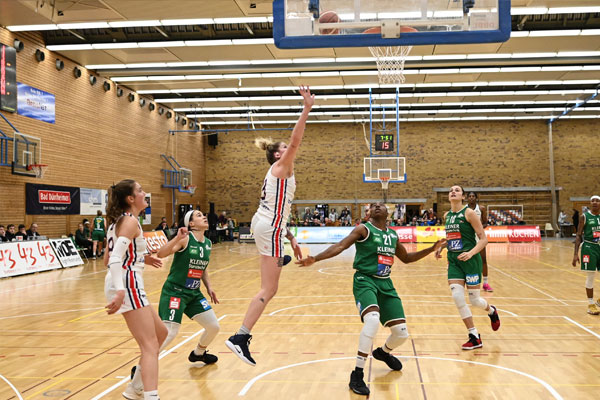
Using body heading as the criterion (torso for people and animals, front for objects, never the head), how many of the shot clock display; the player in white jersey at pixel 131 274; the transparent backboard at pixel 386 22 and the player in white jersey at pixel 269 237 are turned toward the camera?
1

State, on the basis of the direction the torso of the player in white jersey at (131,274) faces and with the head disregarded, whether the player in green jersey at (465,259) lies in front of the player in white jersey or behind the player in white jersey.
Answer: in front

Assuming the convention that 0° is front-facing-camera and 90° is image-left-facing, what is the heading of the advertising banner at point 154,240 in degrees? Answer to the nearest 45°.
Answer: approximately 315°

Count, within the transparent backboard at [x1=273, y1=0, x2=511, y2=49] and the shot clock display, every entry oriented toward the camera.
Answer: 1

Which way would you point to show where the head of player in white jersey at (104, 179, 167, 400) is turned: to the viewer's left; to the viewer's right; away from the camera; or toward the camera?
to the viewer's right

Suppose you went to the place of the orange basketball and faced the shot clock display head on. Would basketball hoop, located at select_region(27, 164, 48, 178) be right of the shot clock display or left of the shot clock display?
left

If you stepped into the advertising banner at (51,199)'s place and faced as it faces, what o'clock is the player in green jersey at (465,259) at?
The player in green jersey is roughly at 1 o'clock from the advertising banner.

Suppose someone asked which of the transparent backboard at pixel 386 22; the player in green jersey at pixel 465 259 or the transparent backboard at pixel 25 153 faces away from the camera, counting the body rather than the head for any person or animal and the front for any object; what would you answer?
the transparent backboard at pixel 386 22
